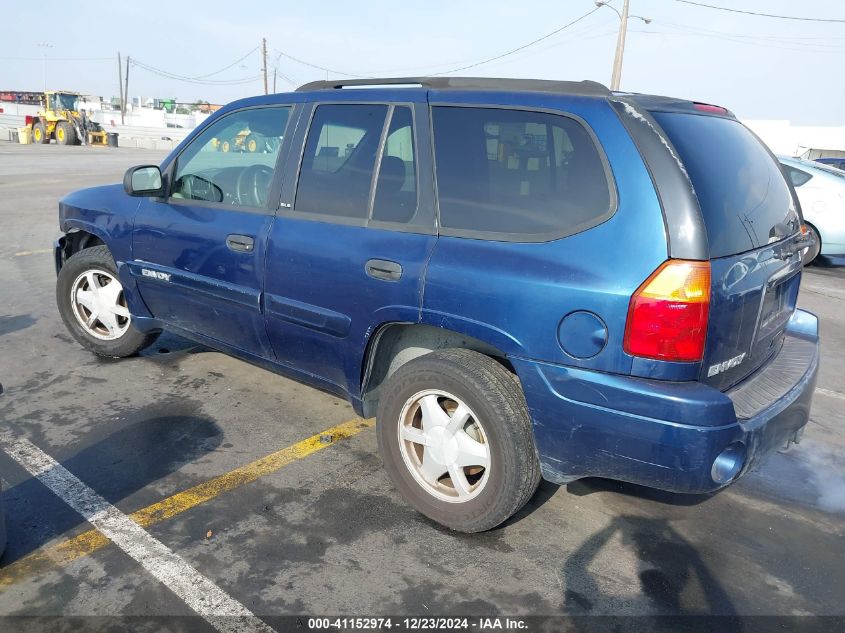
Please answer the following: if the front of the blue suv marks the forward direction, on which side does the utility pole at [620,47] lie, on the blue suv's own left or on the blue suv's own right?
on the blue suv's own right

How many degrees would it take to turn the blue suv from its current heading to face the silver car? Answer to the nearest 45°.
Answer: approximately 90° to its right

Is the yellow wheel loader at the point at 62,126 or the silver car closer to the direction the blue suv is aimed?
the yellow wheel loader

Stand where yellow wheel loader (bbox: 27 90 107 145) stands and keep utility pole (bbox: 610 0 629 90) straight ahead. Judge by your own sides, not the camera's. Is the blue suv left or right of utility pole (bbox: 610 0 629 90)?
right

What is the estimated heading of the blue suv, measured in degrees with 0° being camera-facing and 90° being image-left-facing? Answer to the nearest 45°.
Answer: approximately 135°

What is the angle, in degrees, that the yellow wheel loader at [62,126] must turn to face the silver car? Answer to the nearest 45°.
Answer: approximately 45° to its right

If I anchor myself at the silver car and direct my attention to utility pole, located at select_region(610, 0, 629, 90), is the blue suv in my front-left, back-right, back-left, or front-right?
back-left

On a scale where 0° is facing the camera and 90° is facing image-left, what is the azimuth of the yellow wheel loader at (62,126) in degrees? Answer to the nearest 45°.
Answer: approximately 315°

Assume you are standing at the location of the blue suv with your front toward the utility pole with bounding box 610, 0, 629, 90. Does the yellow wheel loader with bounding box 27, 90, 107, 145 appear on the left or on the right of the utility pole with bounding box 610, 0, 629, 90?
left

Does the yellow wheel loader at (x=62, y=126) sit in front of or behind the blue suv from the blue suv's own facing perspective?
in front

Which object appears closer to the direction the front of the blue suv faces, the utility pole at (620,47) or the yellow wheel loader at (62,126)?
the yellow wheel loader

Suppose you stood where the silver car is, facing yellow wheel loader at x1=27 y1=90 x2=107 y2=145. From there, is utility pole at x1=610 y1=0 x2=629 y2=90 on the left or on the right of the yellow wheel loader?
right

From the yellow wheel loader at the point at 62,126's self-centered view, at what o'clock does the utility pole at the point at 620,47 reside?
The utility pole is roughly at 12 o'clock from the yellow wheel loader.
